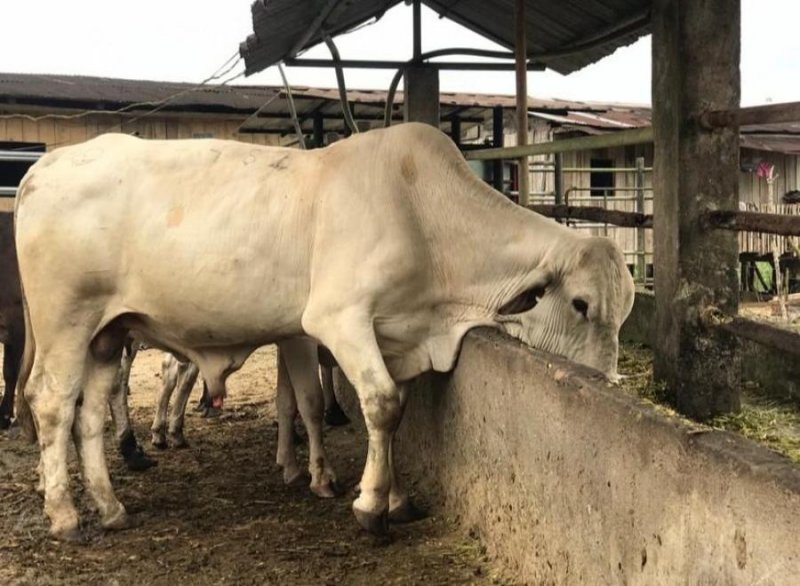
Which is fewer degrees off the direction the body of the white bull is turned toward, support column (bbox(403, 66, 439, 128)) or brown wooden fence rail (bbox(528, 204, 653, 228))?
the brown wooden fence rail

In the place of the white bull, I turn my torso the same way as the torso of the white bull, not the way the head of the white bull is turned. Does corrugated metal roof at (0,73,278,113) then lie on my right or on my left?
on my left

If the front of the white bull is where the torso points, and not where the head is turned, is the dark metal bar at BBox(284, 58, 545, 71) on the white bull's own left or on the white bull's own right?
on the white bull's own left

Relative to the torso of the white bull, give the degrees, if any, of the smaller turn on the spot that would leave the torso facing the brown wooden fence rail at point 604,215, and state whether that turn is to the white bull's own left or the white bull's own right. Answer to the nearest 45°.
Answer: approximately 45° to the white bull's own left

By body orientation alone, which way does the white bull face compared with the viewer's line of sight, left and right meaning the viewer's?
facing to the right of the viewer

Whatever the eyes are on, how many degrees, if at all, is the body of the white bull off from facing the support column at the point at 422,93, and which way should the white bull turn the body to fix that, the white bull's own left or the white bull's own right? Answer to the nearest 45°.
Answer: approximately 90° to the white bull's own left

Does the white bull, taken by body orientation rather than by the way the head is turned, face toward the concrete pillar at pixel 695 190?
yes
